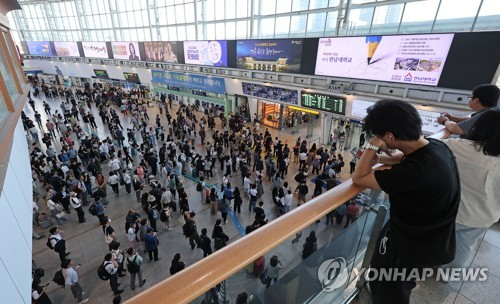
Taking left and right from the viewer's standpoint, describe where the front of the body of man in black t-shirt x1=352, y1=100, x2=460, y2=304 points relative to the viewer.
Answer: facing away from the viewer and to the left of the viewer

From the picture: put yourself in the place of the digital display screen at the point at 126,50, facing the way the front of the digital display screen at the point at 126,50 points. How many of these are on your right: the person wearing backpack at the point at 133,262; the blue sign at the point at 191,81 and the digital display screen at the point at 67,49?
1

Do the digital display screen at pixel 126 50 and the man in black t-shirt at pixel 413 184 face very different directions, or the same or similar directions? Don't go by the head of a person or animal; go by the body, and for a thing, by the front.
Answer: very different directions

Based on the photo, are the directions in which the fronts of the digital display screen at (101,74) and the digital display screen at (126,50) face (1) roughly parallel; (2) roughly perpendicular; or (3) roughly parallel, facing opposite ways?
roughly parallel

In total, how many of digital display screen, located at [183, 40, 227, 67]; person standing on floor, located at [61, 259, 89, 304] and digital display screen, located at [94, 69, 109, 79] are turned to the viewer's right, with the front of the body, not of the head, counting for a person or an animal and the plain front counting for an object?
1

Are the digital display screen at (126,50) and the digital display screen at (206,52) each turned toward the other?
no

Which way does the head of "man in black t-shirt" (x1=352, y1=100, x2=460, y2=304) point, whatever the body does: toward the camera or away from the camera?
away from the camera

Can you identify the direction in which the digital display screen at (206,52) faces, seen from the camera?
facing the viewer and to the left of the viewer

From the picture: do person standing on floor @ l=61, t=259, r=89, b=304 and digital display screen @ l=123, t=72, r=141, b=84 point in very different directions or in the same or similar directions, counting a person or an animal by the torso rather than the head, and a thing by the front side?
very different directions

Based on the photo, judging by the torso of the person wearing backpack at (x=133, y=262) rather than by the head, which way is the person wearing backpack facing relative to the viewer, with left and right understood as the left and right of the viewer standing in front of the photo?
facing away from the viewer and to the right of the viewer

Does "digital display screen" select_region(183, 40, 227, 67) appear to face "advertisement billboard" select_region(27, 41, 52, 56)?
no

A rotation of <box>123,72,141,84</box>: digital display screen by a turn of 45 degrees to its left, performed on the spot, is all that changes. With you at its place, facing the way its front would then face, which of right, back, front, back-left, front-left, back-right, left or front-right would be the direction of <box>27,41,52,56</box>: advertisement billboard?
back-right

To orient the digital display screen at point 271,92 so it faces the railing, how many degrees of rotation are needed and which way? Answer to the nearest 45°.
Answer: approximately 45° to its left

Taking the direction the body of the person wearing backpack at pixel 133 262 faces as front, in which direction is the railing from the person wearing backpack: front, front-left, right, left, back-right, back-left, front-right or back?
back-right

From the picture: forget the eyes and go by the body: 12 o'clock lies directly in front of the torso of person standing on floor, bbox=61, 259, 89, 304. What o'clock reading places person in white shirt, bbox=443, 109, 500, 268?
The person in white shirt is roughly at 2 o'clock from the person standing on floor.

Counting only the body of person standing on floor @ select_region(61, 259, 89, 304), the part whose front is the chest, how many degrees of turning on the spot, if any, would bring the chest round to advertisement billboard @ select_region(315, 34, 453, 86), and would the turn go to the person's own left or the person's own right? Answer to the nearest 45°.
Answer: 0° — they already face it

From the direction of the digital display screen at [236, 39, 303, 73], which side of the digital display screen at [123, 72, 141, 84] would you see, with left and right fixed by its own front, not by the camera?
left

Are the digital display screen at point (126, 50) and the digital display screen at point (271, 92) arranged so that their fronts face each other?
no
